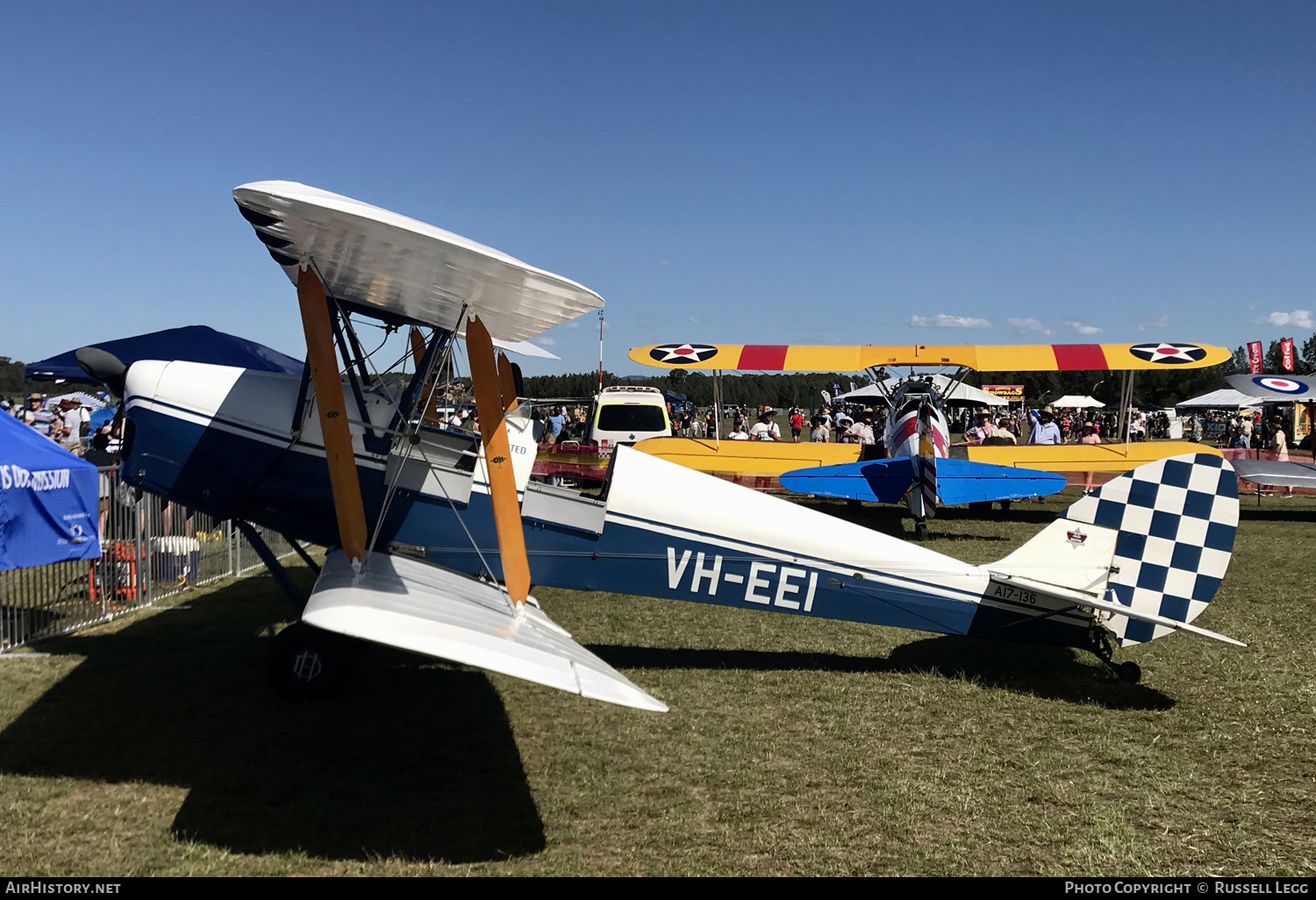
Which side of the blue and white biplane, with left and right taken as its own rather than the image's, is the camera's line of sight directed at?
left

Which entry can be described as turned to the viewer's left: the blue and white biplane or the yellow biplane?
the blue and white biplane

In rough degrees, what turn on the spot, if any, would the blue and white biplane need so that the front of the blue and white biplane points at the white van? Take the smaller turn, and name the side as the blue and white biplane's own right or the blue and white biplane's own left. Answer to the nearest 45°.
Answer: approximately 90° to the blue and white biplane's own right

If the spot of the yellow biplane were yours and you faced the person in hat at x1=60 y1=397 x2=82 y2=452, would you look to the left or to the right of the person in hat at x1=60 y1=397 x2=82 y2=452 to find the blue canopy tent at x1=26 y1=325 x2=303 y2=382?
left

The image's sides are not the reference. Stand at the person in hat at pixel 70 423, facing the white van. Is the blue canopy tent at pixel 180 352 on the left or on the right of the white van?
right

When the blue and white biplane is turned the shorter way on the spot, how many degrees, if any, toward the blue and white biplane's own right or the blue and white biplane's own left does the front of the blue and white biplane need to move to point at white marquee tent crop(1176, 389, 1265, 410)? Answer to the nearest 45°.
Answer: approximately 135° to the blue and white biplane's own right

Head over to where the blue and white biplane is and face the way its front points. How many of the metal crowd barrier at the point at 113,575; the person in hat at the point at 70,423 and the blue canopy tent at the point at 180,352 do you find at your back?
0

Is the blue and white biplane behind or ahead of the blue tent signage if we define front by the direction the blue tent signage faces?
ahead

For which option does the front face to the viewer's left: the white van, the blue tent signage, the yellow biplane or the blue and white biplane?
the blue and white biplane

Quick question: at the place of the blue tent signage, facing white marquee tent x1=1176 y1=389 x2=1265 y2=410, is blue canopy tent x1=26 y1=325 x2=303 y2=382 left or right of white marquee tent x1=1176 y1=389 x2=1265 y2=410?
left
